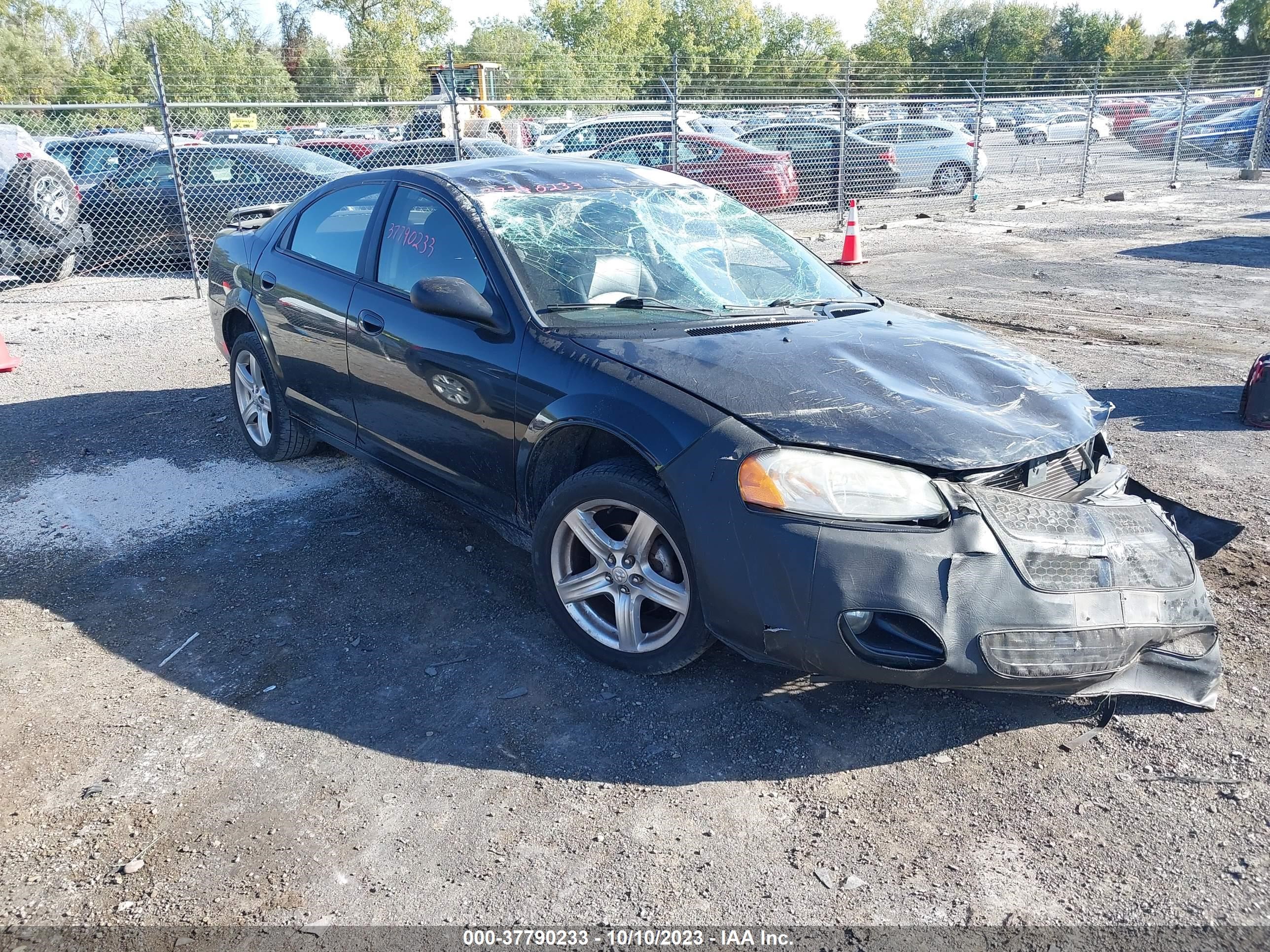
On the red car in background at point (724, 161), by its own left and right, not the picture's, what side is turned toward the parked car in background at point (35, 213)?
left

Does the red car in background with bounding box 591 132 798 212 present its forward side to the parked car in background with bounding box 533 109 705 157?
yes

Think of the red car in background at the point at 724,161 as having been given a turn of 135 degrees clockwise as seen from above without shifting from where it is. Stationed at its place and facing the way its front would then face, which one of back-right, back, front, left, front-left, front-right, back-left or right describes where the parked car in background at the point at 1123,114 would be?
front-left

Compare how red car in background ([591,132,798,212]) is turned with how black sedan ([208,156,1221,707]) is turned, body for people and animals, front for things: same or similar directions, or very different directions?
very different directions

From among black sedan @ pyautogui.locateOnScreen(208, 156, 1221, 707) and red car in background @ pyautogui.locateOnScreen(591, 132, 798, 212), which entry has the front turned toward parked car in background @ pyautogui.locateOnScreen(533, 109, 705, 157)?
the red car in background

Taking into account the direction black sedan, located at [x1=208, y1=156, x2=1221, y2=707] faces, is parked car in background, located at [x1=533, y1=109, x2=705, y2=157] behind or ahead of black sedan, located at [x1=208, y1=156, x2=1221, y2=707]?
behind

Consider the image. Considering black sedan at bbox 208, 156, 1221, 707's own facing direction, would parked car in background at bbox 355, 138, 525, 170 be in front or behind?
behind

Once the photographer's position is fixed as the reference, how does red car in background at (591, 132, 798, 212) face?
facing away from the viewer and to the left of the viewer

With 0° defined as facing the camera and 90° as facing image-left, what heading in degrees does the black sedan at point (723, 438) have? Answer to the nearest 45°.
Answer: approximately 315°

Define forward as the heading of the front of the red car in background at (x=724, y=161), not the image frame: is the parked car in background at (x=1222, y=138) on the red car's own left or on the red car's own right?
on the red car's own right

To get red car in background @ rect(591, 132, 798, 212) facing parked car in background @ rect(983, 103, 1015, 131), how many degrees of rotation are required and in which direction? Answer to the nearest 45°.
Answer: approximately 90° to its right

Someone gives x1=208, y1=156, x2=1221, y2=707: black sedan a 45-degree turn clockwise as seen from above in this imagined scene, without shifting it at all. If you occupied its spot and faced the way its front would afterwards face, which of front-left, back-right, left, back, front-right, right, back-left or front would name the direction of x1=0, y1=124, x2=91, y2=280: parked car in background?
back-right

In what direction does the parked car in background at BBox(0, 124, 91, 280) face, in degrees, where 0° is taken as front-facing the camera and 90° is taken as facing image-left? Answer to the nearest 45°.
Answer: approximately 135°
